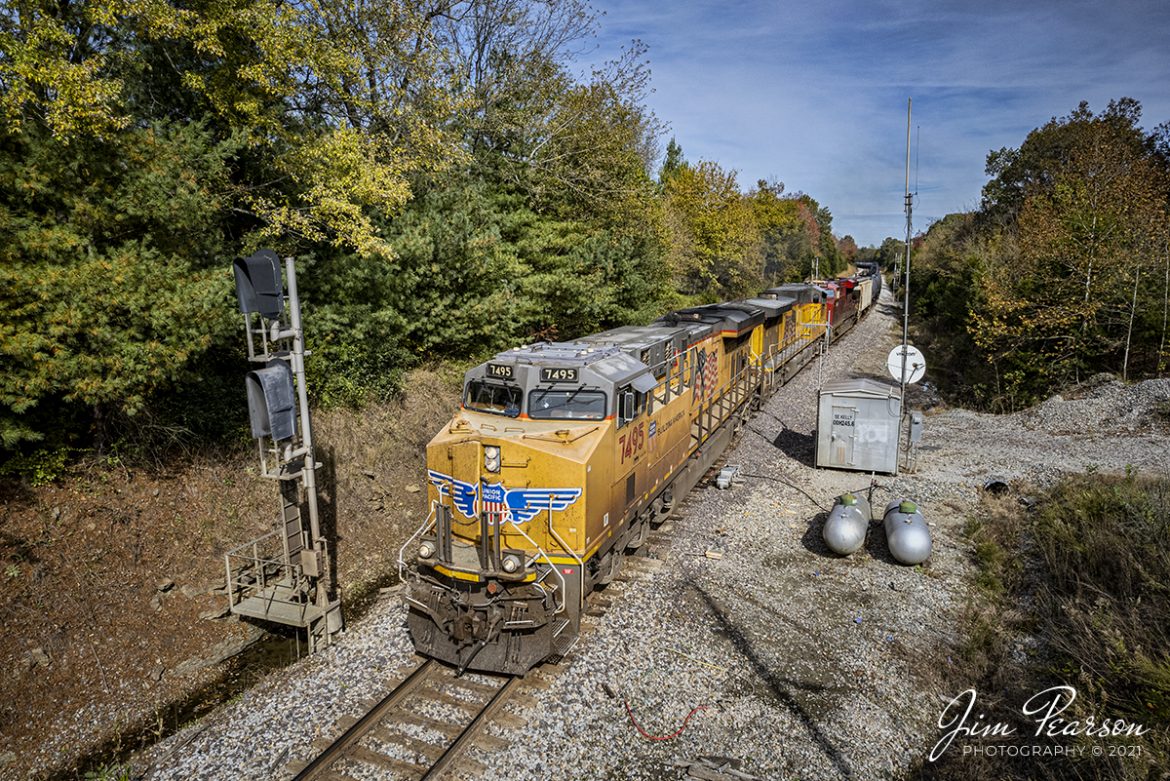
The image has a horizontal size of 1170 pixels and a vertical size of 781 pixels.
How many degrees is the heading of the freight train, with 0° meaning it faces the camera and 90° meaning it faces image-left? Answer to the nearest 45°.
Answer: approximately 45°

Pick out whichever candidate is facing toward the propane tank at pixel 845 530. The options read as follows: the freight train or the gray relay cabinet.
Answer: the gray relay cabinet

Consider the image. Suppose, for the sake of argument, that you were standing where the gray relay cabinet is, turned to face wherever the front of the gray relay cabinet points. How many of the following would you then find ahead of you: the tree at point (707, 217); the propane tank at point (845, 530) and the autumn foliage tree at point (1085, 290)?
1

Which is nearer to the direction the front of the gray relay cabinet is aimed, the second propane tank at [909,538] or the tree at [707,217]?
the second propane tank

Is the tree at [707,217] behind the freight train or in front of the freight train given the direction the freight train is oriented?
behind

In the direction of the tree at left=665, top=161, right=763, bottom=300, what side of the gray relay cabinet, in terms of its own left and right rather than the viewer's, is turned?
back

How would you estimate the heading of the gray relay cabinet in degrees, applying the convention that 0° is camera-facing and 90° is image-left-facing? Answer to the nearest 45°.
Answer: approximately 0°

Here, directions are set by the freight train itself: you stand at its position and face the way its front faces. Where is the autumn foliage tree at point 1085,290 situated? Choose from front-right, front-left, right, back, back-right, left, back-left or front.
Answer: back

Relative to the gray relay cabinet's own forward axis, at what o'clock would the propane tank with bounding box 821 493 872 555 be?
The propane tank is roughly at 12 o'clock from the gray relay cabinet.

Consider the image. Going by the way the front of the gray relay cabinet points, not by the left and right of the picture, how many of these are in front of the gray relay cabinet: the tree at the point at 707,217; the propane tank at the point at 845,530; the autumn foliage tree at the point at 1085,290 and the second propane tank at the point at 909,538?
2
